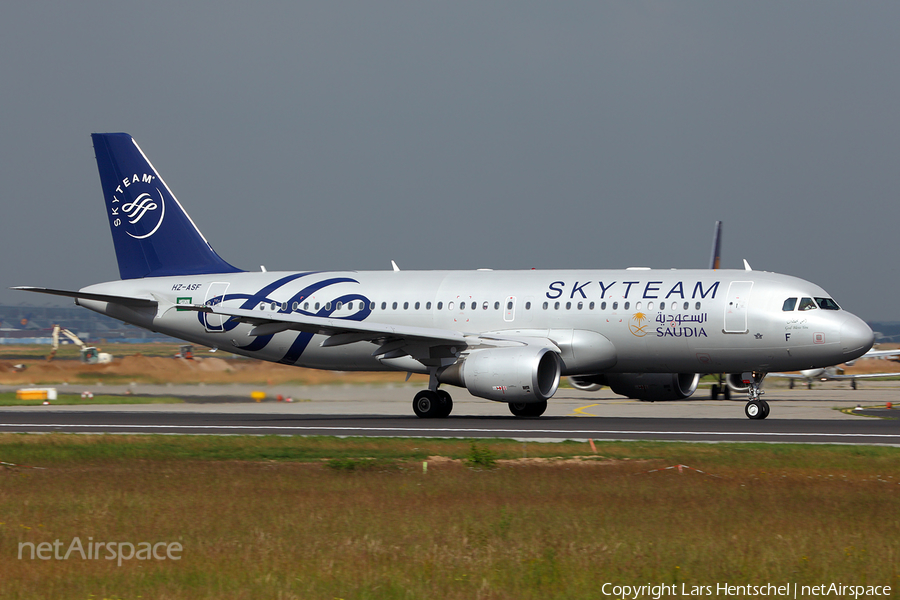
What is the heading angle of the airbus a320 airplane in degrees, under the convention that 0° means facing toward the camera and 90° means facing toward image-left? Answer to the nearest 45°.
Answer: approximately 315°
